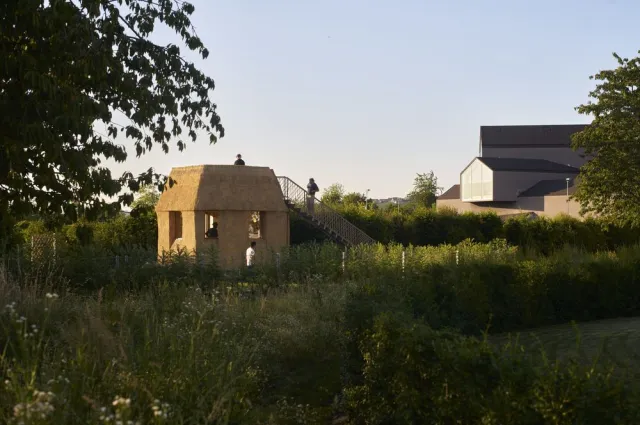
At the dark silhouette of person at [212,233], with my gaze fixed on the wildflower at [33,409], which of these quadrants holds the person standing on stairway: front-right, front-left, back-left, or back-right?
back-left

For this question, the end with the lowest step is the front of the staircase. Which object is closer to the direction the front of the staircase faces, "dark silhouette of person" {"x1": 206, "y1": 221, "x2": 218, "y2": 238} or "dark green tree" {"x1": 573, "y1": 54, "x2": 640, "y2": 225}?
the dark green tree

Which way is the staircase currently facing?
to the viewer's right

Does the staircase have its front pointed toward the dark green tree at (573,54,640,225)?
yes

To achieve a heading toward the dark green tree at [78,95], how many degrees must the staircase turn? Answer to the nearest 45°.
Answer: approximately 90° to its right

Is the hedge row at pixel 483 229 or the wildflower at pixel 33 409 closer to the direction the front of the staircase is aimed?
the hedge row

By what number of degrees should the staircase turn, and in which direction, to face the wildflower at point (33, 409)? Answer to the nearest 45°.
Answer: approximately 90° to its right

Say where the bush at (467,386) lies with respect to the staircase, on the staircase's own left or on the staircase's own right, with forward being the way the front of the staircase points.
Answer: on the staircase's own right

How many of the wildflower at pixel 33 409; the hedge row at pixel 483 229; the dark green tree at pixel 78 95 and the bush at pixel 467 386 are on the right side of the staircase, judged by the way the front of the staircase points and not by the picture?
3

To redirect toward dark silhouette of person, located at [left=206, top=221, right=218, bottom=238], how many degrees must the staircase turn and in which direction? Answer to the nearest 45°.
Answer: approximately 135° to its right
